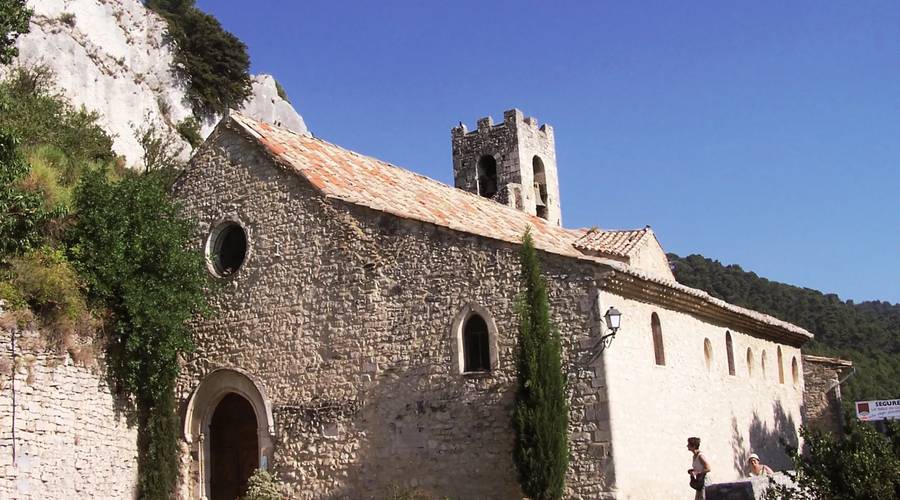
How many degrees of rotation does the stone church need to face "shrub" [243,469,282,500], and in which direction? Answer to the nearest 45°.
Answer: approximately 45° to its right

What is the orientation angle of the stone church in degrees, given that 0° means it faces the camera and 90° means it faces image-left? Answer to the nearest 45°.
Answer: approximately 45°

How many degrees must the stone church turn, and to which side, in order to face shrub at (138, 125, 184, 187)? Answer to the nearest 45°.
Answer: approximately 90° to its right

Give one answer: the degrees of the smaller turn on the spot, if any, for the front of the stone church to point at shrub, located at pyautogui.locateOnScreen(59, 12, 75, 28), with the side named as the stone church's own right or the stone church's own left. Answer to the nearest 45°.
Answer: approximately 90° to the stone church's own right

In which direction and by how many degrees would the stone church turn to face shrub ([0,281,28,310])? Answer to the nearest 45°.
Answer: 0° — it already faces it

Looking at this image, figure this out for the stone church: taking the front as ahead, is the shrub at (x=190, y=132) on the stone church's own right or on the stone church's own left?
on the stone church's own right

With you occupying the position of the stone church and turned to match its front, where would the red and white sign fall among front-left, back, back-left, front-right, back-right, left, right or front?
back

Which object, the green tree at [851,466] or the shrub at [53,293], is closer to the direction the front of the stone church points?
the shrub

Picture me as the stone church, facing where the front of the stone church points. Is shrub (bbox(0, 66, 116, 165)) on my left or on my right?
on my right

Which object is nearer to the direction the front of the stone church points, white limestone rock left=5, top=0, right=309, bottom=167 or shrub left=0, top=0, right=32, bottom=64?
the shrub
